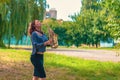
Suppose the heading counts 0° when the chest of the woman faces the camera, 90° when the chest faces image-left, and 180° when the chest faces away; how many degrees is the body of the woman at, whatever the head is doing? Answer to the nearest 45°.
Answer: approximately 270°

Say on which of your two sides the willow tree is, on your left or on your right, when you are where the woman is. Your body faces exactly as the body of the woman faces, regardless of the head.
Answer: on your left
